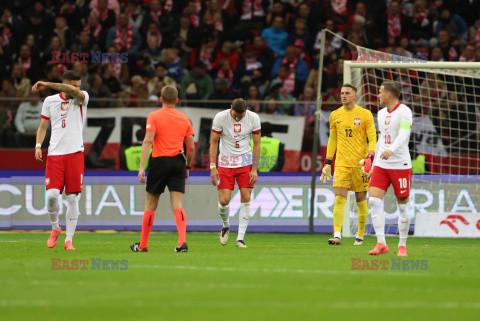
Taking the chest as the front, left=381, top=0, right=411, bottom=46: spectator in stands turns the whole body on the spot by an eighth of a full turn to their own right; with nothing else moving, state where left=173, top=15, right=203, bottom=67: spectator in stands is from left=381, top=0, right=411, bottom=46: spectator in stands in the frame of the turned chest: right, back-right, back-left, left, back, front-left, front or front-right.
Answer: front-right

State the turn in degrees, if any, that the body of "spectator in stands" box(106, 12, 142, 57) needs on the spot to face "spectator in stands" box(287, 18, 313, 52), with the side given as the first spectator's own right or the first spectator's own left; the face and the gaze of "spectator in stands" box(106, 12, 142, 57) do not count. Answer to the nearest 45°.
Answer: approximately 90° to the first spectator's own left

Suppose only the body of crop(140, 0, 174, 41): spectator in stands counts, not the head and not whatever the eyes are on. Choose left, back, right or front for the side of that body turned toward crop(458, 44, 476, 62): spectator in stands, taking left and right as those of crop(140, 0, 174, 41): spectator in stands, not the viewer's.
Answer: left

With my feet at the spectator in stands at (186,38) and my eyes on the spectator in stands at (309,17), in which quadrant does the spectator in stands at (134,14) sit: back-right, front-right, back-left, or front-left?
back-left

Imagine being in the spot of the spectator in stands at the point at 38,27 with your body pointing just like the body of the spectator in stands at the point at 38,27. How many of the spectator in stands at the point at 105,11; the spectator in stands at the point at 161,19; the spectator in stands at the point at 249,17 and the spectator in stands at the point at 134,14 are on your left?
4

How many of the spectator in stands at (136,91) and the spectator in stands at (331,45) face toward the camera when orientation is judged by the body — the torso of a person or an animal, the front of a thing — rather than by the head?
2

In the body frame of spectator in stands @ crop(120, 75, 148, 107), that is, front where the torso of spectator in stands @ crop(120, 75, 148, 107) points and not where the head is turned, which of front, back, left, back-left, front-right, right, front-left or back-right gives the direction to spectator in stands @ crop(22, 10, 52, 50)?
back-right

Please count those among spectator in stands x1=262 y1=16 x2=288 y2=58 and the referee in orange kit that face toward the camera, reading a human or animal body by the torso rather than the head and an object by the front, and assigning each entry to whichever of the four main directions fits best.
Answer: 1

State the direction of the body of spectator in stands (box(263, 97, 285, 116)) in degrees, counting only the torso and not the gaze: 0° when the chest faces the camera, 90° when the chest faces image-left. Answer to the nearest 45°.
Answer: approximately 0°

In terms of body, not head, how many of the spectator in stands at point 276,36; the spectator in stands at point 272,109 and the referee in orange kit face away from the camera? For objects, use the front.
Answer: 1

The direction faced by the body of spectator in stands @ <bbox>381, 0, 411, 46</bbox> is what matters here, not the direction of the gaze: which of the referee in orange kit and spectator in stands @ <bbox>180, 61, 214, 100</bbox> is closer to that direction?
the referee in orange kit

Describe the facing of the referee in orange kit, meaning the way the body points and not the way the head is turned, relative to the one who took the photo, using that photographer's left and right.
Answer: facing away from the viewer
